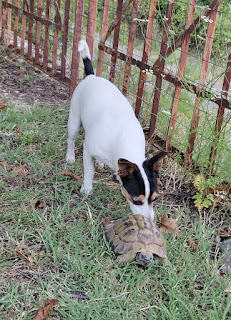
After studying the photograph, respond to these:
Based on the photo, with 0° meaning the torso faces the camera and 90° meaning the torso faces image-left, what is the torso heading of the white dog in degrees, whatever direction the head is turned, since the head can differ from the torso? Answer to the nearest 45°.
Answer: approximately 315°

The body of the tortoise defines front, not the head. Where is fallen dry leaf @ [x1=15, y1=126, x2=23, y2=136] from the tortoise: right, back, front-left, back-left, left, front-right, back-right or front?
back-right

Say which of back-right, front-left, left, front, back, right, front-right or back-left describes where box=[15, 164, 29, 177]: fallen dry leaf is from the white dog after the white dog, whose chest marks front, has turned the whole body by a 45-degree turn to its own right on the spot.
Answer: right

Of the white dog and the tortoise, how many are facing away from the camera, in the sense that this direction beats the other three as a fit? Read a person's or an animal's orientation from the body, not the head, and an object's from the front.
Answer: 0

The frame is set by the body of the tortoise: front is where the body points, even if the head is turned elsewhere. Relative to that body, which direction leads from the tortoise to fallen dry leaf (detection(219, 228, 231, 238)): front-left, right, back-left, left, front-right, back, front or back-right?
back-left

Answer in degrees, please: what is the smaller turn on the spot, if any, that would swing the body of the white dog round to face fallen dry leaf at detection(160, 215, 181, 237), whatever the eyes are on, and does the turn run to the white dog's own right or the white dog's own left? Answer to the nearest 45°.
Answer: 0° — it already faces it

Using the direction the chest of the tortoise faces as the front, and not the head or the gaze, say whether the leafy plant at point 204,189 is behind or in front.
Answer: behind

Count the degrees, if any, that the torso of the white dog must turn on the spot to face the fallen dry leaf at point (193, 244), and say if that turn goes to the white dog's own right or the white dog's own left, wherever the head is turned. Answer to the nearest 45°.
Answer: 0° — it already faces it

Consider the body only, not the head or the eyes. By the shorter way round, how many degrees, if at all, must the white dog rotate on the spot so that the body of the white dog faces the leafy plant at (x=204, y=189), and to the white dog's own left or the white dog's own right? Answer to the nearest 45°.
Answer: approximately 45° to the white dog's own left
